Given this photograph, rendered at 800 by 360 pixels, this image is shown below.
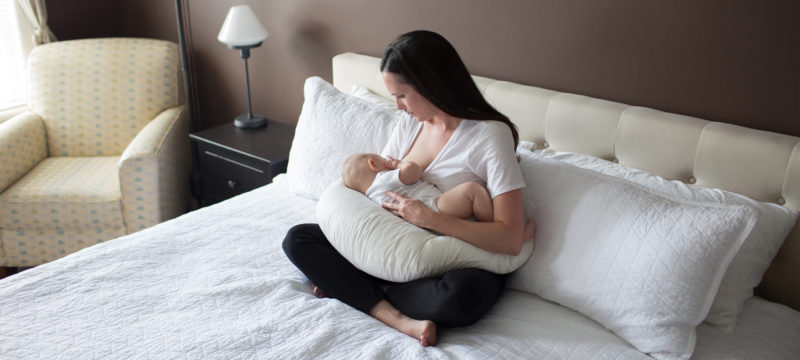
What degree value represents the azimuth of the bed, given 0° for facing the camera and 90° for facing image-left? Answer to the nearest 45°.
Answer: approximately 45°

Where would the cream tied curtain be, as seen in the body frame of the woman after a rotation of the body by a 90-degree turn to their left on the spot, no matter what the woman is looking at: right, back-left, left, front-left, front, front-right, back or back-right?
back

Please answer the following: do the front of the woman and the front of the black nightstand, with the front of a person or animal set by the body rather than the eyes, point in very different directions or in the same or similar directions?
same or similar directions

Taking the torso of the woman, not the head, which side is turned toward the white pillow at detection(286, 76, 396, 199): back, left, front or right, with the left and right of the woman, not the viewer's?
right

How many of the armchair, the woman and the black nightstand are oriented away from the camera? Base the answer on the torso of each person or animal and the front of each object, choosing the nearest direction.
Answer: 0

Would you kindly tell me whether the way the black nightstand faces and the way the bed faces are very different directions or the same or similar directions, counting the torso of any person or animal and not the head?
same or similar directions

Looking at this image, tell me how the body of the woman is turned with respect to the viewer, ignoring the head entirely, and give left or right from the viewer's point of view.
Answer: facing the viewer and to the left of the viewer

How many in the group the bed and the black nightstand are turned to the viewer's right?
0

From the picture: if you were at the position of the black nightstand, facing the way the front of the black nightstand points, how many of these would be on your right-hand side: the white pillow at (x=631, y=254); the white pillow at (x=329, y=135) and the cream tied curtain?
1

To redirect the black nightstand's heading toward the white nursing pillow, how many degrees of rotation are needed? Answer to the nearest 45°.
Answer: approximately 45° to its left

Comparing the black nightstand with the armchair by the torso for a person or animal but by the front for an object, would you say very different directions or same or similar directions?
same or similar directions

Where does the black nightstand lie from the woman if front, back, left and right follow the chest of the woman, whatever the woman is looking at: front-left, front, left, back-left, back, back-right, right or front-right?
right

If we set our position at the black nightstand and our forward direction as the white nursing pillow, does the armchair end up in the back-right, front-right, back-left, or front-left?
back-right
